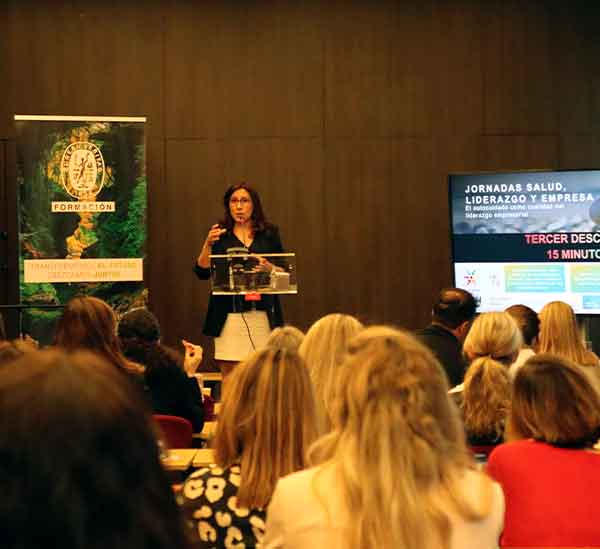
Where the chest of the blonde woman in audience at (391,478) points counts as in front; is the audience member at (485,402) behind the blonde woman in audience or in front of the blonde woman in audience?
in front

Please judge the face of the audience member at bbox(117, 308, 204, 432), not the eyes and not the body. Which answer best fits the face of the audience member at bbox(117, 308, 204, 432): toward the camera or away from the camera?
away from the camera

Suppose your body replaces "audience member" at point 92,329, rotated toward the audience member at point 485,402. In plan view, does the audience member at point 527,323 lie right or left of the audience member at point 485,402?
left

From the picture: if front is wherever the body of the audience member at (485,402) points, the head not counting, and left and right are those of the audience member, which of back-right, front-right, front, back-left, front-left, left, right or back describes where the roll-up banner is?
front-left

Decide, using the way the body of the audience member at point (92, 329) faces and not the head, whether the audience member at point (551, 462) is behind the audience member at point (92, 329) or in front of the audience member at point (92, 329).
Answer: behind

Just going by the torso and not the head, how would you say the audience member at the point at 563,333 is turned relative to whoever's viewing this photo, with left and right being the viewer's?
facing away from the viewer

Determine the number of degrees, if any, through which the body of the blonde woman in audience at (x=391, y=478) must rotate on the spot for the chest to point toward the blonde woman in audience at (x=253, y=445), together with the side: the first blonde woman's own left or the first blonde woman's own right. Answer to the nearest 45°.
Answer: approximately 45° to the first blonde woman's own left

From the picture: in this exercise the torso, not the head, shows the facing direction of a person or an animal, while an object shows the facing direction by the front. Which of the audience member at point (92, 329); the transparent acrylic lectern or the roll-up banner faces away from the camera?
the audience member

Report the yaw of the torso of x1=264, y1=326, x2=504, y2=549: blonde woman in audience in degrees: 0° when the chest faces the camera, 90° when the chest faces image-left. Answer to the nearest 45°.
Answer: approximately 180°

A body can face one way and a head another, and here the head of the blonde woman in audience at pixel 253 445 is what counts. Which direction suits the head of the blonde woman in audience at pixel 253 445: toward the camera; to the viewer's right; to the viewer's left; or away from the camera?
away from the camera

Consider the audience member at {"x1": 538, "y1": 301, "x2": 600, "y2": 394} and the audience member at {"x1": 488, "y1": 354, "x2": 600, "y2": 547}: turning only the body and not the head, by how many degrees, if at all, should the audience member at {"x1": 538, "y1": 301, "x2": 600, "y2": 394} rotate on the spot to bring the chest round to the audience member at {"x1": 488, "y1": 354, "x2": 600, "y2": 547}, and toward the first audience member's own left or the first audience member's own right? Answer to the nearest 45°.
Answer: approximately 180°

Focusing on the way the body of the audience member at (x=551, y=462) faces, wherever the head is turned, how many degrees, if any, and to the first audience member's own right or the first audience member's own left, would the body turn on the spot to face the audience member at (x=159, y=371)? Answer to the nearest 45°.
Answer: approximately 45° to the first audience member's own left

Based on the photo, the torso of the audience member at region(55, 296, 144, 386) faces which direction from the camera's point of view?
away from the camera

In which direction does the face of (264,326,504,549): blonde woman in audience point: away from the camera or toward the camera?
away from the camera

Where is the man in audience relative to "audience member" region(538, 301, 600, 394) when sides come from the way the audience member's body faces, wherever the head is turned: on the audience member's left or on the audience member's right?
on the audience member's left

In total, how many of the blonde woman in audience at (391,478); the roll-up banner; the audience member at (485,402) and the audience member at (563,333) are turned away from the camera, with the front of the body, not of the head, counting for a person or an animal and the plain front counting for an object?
3

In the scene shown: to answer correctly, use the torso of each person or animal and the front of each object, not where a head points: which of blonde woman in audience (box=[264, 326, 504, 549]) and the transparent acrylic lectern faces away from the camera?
the blonde woman in audience

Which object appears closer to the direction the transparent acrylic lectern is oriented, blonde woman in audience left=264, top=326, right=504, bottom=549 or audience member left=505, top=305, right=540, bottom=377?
the blonde woman in audience
